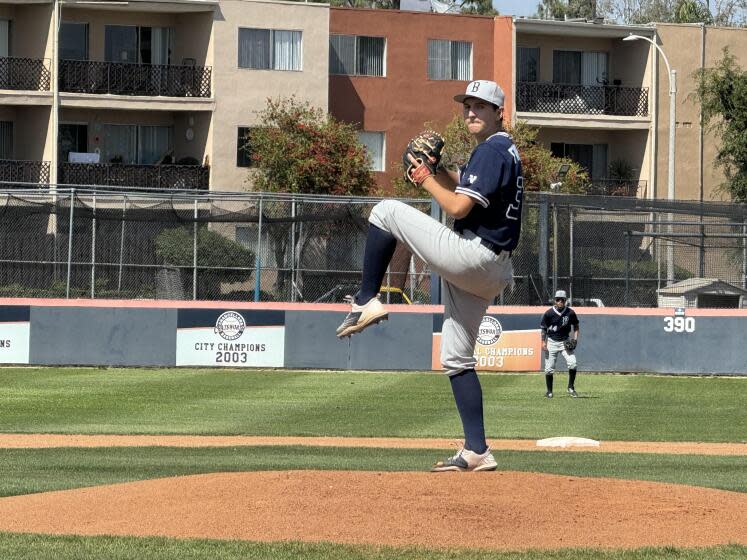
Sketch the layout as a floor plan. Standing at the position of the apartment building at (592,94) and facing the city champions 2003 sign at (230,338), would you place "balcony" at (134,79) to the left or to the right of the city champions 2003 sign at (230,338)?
right

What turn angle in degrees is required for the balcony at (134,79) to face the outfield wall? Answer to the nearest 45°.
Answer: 0° — it already faces it

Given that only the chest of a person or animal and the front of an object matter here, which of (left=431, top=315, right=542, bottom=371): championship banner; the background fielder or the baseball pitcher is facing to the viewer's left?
the baseball pitcher

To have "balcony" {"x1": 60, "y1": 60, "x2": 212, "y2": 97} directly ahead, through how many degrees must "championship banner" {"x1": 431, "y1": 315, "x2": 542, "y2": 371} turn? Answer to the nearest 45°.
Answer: approximately 135° to its right

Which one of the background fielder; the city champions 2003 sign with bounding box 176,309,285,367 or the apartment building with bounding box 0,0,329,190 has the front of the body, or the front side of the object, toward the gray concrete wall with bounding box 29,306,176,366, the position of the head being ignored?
the apartment building

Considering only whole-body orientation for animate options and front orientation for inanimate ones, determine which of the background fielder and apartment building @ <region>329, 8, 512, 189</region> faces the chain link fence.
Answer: the apartment building

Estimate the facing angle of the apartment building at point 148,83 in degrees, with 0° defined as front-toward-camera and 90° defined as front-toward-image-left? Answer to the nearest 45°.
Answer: approximately 0°

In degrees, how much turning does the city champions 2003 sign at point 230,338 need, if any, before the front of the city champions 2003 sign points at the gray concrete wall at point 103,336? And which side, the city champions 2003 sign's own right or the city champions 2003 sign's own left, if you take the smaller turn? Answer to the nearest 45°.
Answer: approximately 90° to the city champions 2003 sign's own right

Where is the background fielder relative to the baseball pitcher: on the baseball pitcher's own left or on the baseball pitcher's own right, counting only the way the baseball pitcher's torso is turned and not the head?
on the baseball pitcher's own right

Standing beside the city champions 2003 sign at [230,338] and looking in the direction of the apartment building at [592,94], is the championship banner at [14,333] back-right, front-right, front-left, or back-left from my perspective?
back-left

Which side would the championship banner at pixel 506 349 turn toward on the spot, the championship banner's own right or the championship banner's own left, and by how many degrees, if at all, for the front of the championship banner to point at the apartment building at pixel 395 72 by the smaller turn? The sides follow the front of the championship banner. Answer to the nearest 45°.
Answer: approximately 180°
